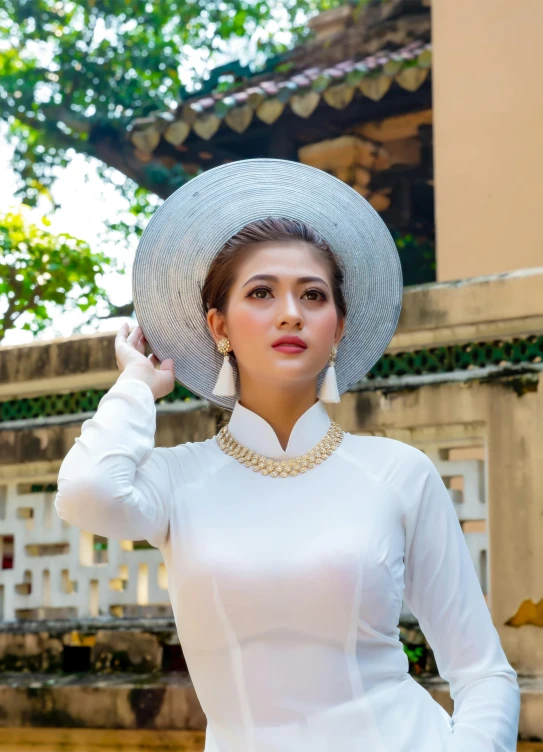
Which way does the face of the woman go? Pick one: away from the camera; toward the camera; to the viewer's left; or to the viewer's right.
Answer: toward the camera

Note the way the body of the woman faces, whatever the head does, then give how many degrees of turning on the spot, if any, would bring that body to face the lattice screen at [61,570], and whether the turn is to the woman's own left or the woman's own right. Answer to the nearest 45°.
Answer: approximately 135° to the woman's own right

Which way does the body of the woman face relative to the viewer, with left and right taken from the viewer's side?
facing the viewer
